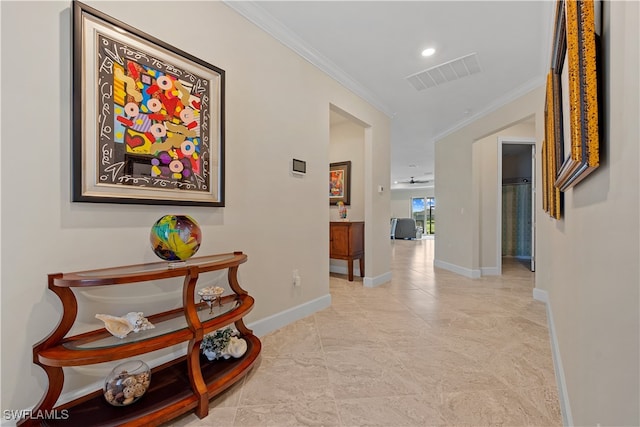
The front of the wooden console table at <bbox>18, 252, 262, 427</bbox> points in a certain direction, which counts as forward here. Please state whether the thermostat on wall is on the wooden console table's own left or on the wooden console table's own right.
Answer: on the wooden console table's own left

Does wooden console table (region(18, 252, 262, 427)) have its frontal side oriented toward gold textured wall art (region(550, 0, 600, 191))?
yes

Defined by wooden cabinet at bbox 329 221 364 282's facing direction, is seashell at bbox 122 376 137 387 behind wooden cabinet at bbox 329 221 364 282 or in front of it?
in front

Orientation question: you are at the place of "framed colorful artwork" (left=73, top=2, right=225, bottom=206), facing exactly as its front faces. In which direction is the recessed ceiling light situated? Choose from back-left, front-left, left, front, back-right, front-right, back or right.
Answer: front-left

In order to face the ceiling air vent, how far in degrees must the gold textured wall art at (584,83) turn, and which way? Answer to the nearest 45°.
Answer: approximately 45° to its right

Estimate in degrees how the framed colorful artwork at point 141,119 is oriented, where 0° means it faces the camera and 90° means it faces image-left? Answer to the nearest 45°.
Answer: approximately 315°

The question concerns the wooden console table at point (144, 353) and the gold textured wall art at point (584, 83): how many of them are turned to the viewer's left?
1

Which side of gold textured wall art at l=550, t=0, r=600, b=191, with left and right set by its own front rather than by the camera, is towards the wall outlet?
front

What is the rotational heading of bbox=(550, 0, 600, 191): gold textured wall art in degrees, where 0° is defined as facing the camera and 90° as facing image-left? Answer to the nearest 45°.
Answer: approximately 90°

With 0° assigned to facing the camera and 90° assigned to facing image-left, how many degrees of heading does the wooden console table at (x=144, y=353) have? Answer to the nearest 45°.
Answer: approximately 315°

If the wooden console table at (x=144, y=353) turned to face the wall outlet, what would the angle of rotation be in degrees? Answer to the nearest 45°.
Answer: approximately 90° to its left

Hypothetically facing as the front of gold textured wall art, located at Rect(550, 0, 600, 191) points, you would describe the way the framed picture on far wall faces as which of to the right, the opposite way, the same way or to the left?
to the left

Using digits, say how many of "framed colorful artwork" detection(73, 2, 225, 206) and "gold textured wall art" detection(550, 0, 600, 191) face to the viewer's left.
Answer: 1
